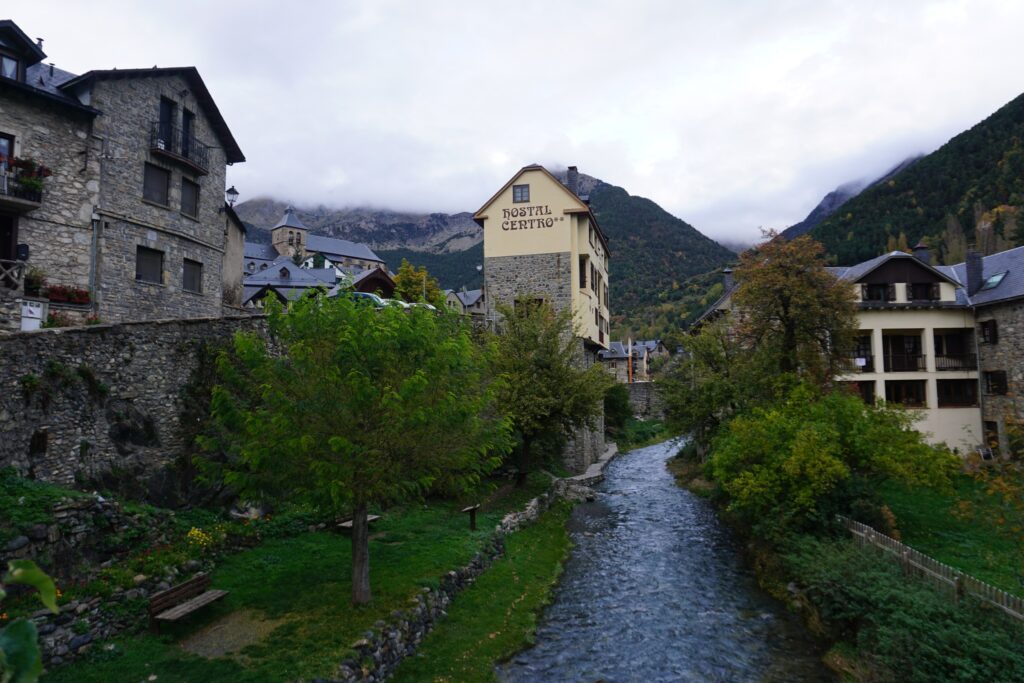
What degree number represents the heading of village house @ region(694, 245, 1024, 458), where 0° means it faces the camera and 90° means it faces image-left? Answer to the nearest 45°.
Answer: approximately 0°

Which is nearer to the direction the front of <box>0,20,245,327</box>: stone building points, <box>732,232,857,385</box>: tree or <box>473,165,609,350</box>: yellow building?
the tree

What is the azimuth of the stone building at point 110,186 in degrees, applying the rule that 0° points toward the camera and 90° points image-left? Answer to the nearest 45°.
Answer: approximately 315°

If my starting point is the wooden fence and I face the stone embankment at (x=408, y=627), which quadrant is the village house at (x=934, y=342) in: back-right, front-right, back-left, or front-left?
back-right

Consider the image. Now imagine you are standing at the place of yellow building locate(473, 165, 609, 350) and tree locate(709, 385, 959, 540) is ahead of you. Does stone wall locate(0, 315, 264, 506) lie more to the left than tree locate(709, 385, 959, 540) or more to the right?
right
